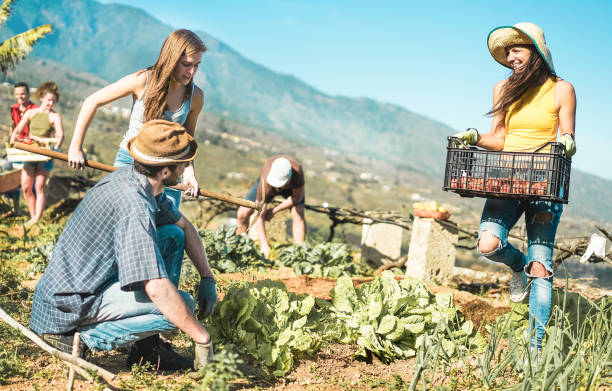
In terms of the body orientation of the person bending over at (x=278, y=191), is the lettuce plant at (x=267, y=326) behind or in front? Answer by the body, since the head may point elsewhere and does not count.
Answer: in front

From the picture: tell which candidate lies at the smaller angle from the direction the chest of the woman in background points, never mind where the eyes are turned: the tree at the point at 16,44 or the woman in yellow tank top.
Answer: the woman in yellow tank top

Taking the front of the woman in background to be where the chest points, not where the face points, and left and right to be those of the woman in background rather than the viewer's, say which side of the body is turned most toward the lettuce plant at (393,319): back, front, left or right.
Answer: front

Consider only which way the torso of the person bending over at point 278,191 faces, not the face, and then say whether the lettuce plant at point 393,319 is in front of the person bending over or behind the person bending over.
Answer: in front

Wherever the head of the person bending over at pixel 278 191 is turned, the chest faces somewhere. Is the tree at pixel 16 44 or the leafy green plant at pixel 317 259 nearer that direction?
the leafy green plant

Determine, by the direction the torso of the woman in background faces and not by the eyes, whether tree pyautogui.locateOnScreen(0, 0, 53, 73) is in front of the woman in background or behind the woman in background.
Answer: behind

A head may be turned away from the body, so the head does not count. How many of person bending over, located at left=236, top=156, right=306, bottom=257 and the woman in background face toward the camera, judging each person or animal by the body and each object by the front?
2

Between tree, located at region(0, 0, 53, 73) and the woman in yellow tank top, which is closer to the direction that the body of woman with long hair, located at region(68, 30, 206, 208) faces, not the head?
the woman in yellow tank top

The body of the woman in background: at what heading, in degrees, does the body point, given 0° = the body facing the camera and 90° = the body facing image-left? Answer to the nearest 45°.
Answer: approximately 0°

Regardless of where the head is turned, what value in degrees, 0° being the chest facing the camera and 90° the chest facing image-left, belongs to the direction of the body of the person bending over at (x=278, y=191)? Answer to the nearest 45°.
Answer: approximately 0°

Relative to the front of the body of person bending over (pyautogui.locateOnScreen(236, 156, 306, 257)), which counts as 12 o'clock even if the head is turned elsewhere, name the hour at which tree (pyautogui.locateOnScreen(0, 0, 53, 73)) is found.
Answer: The tree is roughly at 4 o'clock from the person bending over.
